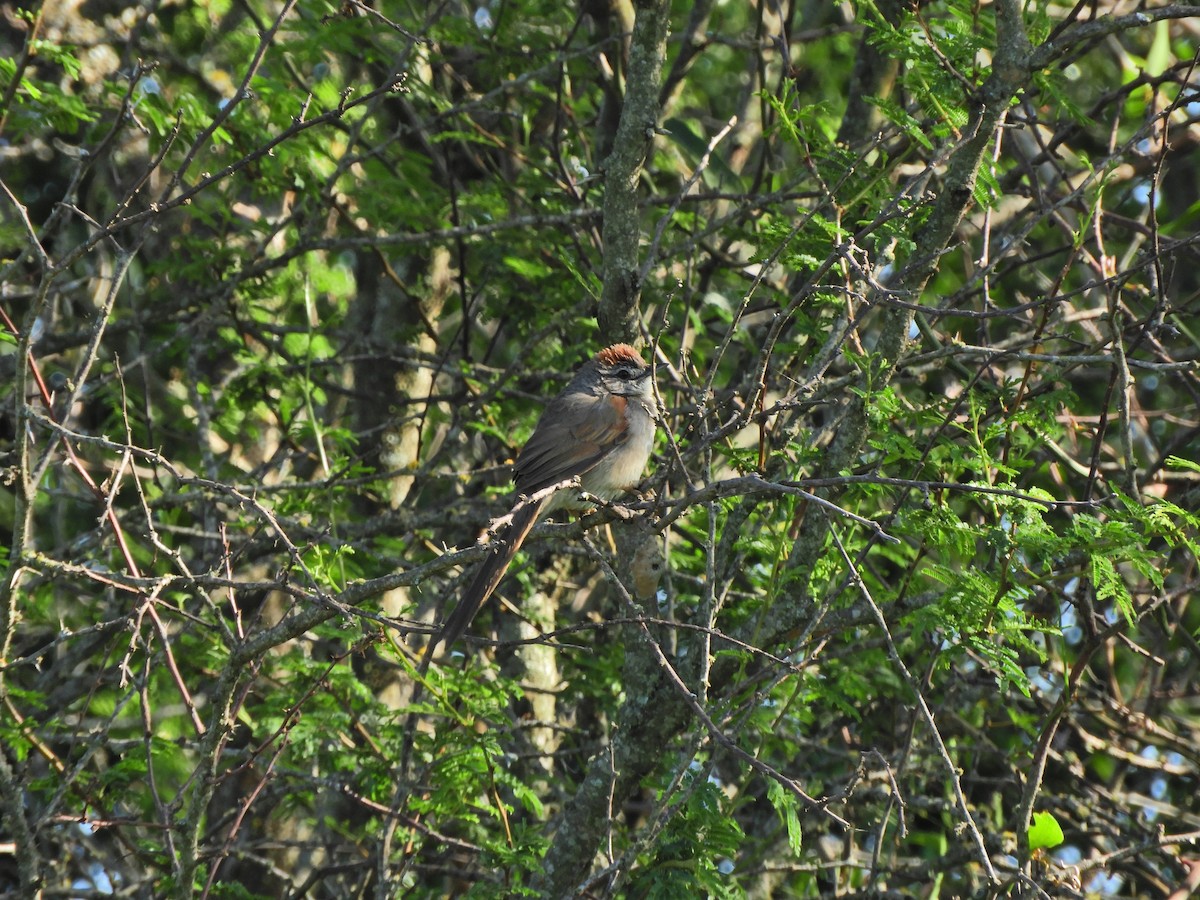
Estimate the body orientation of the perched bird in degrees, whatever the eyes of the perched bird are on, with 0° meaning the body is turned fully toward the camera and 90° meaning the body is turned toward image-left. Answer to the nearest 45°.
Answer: approximately 270°
